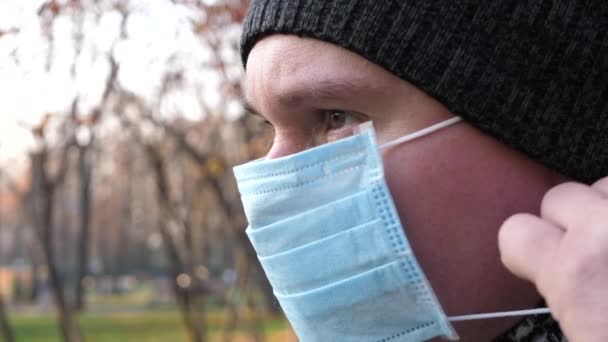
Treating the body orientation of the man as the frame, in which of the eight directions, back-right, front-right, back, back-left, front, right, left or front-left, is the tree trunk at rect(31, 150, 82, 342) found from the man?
front-right

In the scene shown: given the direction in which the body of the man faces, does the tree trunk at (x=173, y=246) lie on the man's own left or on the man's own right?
on the man's own right

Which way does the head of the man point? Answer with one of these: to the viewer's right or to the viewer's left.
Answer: to the viewer's left

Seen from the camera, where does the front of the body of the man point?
to the viewer's left
